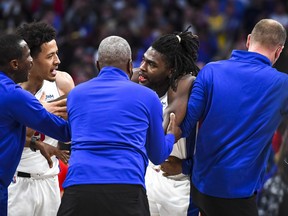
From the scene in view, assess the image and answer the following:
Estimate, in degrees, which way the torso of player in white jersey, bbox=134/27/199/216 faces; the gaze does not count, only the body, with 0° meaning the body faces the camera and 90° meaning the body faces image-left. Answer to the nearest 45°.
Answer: approximately 45°

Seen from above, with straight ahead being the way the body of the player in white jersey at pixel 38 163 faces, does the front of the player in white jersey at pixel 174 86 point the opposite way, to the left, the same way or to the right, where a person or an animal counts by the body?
to the right

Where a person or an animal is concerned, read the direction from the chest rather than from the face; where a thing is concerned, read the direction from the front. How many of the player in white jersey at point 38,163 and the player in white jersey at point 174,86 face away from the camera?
0

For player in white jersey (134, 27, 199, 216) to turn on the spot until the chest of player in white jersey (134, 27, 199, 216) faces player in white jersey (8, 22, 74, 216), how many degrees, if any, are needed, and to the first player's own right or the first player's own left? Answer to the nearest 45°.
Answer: approximately 45° to the first player's own right

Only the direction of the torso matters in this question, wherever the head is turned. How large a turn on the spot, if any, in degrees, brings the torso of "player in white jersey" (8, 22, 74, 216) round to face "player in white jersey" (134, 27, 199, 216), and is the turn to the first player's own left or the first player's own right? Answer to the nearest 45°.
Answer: approximately 45° to the first player's own left

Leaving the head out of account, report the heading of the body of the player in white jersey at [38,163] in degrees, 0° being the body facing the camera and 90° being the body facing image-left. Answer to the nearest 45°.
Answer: approximately 315°
